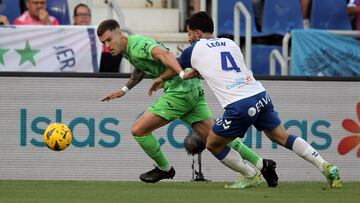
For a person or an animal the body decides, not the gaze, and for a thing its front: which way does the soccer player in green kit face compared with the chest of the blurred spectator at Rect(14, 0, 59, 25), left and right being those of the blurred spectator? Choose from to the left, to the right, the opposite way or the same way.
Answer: to the right

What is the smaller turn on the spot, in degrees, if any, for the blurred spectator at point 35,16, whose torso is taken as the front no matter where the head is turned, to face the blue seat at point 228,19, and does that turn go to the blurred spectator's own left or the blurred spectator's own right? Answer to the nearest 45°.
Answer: approximately 90° to the blurred spectator's own left

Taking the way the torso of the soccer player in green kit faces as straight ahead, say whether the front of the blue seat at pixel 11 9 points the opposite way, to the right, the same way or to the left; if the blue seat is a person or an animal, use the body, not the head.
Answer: to the left

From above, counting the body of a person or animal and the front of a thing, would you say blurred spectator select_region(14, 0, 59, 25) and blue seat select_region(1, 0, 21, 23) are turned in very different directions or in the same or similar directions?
same or similar directions

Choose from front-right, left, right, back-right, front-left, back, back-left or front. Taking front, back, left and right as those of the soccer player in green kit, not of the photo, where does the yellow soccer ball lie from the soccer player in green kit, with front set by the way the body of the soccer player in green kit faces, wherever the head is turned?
front

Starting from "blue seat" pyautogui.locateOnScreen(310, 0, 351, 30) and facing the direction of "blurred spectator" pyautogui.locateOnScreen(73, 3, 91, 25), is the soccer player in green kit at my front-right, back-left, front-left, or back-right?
front-left

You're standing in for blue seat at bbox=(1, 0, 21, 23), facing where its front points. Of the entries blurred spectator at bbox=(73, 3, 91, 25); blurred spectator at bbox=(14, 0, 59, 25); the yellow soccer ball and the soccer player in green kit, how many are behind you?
0

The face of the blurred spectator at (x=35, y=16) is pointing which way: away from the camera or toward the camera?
toward the camera

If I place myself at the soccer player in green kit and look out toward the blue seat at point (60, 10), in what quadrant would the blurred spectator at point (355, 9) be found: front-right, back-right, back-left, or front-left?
front-right

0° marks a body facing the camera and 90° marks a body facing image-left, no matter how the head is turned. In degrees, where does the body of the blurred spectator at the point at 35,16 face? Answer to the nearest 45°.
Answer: approximately 0°

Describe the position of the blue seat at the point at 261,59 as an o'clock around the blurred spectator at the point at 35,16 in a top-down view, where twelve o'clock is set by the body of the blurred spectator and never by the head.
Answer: The blue seat is roughly at 9 o'clock from the blurred spectator.

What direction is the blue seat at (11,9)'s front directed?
toward the camera

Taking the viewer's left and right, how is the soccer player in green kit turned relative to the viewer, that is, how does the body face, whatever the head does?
facing to the left of the viewer

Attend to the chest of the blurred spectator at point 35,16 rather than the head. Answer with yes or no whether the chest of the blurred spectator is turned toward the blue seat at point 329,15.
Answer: no

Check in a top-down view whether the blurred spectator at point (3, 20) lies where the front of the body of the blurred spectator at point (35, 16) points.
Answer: no

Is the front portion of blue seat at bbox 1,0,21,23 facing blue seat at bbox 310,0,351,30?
no

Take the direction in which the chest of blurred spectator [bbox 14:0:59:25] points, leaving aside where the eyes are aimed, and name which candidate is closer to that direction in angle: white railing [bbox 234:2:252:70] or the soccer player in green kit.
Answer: the soccer player in green kit

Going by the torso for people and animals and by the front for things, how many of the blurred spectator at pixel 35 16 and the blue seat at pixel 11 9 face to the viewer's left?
0

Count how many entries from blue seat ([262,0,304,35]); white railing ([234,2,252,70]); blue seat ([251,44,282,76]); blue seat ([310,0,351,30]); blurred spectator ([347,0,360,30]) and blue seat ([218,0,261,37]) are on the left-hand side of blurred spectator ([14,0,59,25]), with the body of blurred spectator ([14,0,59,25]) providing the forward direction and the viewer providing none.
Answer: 6
